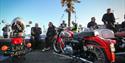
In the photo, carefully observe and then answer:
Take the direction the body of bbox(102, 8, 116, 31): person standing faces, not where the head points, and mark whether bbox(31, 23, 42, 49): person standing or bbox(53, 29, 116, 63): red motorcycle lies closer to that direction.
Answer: the red motorcycle

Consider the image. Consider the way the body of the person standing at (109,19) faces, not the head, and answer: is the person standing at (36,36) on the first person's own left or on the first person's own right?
on the first person's own right

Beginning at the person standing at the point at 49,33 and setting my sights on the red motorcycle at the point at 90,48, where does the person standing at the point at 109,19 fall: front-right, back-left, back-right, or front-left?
front-left

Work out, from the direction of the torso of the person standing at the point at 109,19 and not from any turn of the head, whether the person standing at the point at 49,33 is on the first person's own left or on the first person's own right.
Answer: on the first person's own right

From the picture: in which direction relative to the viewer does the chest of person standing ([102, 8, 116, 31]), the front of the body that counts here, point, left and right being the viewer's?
facing the viewer

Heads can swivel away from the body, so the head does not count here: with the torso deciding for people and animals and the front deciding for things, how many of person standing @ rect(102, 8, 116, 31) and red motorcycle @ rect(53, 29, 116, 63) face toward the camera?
1

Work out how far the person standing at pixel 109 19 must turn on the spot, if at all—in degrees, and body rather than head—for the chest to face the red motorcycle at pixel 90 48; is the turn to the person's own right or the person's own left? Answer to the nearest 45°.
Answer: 0° — they already face it

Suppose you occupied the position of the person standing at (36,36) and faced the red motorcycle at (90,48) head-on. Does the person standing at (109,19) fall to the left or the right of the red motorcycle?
left
